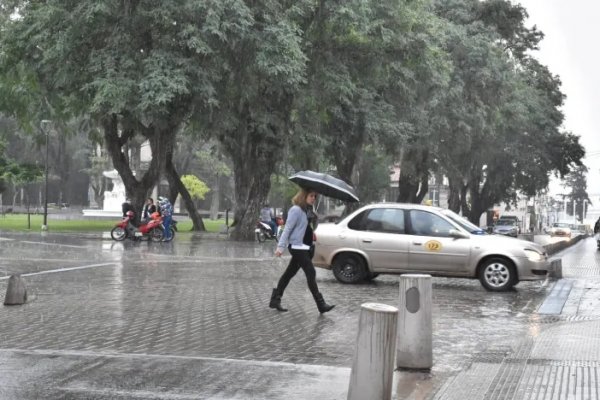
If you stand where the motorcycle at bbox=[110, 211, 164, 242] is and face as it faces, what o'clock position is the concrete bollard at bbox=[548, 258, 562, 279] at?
The concrete bollard is roughly at 8 o'clock from the motorcycle.

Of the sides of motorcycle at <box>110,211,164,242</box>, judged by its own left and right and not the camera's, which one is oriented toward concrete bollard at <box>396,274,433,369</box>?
left

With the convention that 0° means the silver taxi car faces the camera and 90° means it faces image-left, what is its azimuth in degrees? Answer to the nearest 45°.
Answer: approximately 270°

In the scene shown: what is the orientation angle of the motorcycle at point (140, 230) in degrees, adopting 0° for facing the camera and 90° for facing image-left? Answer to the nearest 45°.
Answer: approximately 90°

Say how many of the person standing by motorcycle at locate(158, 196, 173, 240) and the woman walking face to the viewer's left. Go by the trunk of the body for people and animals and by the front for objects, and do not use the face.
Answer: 1

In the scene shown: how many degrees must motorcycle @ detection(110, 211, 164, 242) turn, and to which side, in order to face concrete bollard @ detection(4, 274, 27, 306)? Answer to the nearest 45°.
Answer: approximately 90° to its left

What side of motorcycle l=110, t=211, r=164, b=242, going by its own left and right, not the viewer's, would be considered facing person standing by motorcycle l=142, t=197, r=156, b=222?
right
